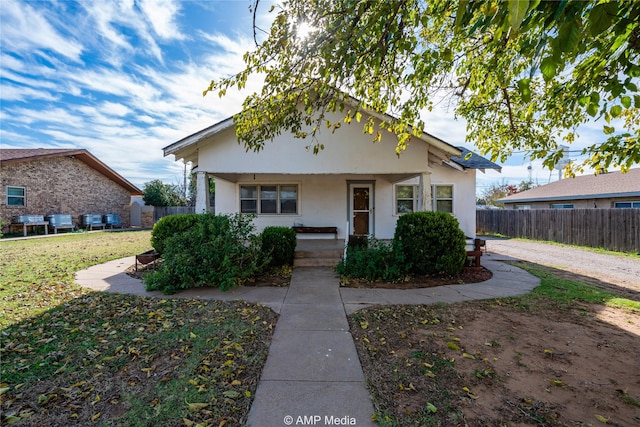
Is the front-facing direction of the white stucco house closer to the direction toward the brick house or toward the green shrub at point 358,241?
the green shrub

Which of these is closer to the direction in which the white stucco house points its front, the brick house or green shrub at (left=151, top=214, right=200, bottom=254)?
the green shrub

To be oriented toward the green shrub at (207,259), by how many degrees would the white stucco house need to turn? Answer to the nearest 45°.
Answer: approximately 45° to its right

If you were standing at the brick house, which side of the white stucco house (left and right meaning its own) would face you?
right

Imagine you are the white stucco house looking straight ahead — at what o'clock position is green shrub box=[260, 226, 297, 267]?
The green shrub is roughly at 1 o'clock from the white stucco house.

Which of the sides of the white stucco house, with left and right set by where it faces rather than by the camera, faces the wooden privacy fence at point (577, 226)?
left

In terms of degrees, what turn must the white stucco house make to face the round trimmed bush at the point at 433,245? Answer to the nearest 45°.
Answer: approximately 45° to its left

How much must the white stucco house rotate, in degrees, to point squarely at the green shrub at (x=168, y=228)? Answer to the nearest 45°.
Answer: approximately 45° to its right

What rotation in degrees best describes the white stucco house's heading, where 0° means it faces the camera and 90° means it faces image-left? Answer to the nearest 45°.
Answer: approximately 0°

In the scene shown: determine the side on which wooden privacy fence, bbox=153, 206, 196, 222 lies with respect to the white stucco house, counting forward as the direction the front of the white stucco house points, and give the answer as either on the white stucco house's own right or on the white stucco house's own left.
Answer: on the white stucco house's own right

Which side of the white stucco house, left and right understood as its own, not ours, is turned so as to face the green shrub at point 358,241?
front
